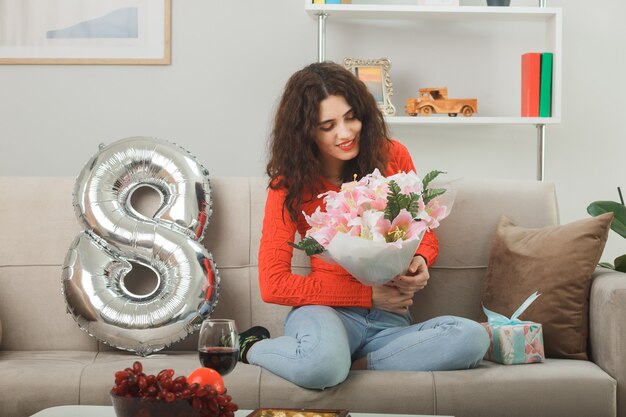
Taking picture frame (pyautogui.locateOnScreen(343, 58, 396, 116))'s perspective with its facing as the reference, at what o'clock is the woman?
The woman is roughly at 12 o'clock from the picture frame.

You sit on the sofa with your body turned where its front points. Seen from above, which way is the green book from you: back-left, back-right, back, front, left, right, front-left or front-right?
back-left

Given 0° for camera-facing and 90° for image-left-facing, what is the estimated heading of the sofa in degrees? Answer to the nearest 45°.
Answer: approximately 0°

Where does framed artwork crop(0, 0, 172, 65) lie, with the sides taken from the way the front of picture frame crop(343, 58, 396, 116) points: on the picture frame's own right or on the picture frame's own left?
on the picture frame's own right
